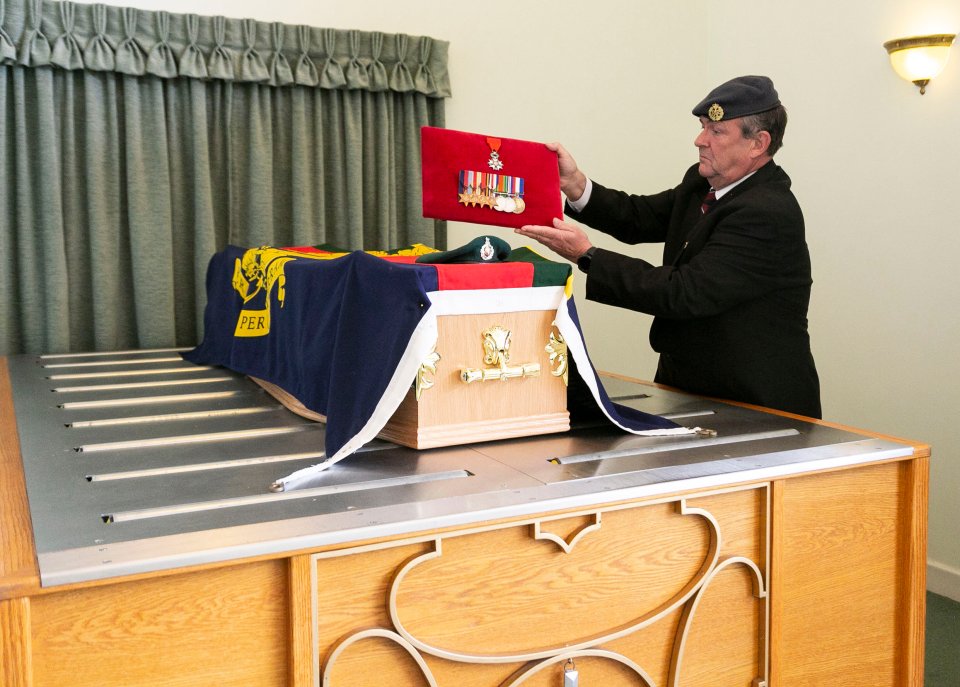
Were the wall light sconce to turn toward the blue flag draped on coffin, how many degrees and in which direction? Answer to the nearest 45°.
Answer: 0° — it already faces it

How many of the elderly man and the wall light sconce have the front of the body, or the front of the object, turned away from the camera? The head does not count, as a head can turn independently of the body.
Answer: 0

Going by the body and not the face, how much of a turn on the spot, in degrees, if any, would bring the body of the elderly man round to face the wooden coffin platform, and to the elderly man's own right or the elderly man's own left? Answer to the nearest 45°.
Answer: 0° — they already face it

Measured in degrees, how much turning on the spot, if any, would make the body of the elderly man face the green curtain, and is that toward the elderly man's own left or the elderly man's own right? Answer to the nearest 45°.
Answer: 0° — they already face it

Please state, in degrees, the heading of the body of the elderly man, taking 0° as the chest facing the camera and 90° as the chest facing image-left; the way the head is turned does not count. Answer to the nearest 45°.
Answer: approximately 90°

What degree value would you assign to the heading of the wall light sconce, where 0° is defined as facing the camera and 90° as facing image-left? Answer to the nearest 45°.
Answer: approximately 45°
